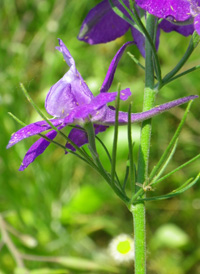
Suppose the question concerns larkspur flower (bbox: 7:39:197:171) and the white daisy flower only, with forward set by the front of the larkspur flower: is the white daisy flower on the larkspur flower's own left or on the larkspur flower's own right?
on the larkspur flower's own right

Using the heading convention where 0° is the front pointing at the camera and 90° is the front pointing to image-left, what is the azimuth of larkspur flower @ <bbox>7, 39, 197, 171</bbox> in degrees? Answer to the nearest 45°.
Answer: approximately 90°
